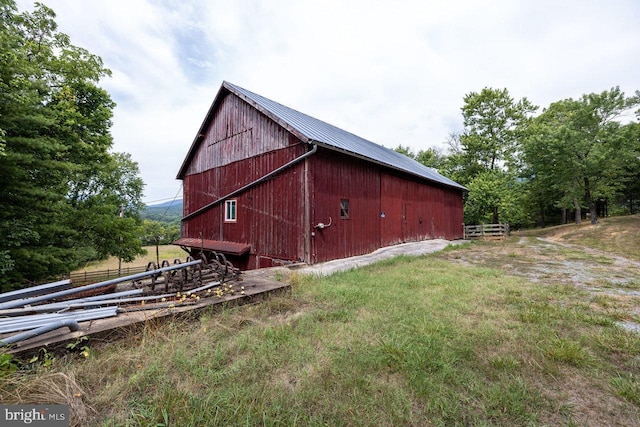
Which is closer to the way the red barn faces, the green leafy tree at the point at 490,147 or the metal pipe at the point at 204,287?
the metal pipe

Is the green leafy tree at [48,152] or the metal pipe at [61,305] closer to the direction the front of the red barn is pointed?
the metal pipe
